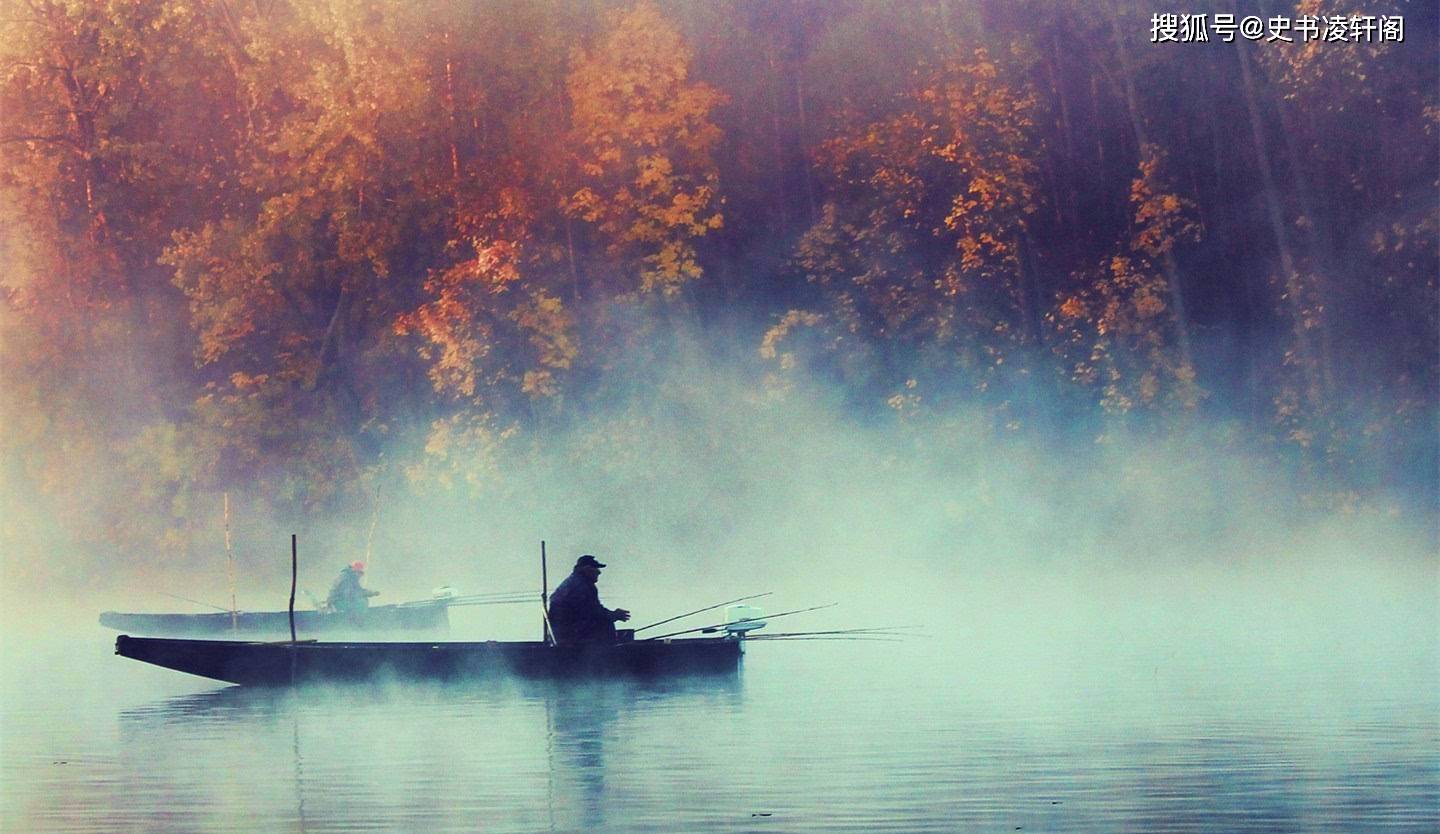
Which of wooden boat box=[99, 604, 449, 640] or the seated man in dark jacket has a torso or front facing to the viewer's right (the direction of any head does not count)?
the seated man in dark jacket

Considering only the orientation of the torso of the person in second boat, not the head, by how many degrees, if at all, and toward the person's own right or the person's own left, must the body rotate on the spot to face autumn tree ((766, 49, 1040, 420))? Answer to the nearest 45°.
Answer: approximately 45° to the person's own left

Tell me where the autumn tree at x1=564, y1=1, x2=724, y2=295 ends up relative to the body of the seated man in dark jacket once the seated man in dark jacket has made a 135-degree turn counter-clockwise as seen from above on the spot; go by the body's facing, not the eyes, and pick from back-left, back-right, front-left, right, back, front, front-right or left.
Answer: front-right

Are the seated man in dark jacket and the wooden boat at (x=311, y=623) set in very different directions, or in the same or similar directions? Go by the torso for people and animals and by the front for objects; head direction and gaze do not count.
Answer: very different directions

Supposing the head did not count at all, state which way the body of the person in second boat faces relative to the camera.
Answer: to the viewer's right

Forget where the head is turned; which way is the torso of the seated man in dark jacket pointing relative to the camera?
to the viewer's right

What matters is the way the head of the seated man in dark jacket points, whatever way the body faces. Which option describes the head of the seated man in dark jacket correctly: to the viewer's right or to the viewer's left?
to the viewer's right

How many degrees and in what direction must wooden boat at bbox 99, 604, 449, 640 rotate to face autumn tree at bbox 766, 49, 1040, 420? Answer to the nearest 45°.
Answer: approximately 135° to its right

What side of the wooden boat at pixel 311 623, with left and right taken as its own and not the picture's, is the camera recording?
left

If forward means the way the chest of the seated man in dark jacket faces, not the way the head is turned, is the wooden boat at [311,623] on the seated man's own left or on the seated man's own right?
on the seated man's own left

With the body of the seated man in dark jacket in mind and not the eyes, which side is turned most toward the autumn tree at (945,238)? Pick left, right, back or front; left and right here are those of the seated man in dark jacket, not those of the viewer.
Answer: left

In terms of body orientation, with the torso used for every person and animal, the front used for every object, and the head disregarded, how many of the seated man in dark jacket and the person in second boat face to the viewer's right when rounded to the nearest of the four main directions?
2

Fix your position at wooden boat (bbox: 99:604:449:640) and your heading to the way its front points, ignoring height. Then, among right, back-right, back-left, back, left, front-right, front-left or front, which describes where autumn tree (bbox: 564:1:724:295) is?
back-right
